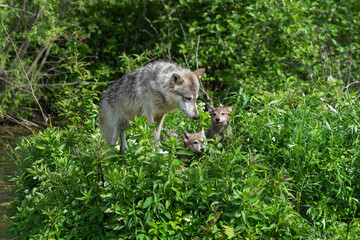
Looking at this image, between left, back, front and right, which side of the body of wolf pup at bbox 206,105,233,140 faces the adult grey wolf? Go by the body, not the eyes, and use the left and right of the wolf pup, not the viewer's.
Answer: right

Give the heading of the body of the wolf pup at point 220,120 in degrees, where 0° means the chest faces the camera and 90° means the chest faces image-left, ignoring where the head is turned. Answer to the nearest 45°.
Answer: approximately 0°
